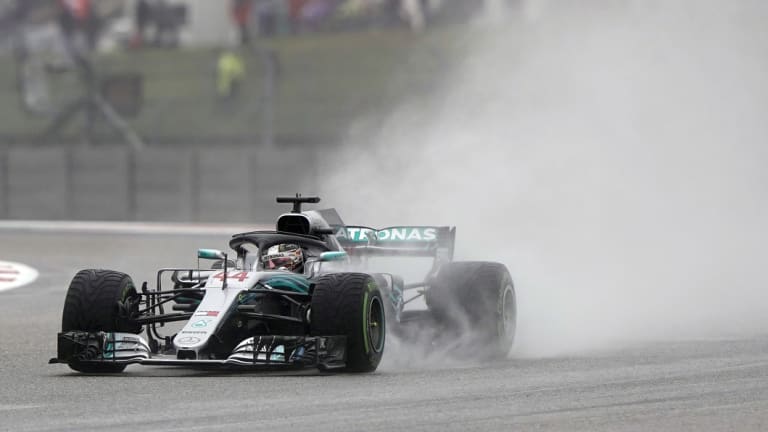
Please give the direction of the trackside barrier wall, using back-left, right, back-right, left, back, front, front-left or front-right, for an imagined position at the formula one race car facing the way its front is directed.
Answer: back-right

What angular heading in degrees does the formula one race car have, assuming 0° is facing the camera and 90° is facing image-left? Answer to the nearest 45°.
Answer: approximately 45°
